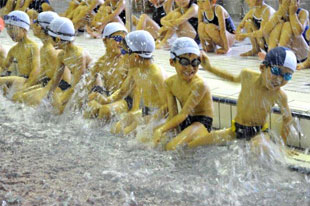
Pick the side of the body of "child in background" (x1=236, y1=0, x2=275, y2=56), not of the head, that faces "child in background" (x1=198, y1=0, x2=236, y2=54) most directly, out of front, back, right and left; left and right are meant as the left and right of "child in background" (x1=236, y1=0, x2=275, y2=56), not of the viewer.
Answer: right

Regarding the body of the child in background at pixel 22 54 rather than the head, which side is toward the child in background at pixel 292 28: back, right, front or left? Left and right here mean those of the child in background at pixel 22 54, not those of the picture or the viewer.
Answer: left

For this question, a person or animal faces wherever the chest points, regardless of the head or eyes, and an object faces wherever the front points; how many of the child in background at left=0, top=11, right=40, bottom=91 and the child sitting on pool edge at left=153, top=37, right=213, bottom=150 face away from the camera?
0

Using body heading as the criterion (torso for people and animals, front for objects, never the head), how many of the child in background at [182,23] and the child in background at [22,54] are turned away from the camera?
0

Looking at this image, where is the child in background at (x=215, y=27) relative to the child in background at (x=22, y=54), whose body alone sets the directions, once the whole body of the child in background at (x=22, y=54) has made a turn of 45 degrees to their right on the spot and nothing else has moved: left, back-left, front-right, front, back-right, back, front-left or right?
back

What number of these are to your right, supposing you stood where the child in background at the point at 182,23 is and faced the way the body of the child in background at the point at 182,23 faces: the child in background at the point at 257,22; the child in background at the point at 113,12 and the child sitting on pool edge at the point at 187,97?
1

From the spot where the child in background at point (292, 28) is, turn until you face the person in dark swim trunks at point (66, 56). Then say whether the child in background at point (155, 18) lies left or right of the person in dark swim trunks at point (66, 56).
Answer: right

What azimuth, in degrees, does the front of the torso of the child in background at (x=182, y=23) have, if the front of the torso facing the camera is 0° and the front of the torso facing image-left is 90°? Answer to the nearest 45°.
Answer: approximately 45°

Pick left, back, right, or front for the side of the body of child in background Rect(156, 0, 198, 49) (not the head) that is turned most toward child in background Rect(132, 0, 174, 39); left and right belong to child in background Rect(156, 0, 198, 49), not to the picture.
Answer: right

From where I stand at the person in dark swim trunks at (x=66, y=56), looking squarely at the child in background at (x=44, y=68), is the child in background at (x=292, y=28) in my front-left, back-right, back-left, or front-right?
back-right

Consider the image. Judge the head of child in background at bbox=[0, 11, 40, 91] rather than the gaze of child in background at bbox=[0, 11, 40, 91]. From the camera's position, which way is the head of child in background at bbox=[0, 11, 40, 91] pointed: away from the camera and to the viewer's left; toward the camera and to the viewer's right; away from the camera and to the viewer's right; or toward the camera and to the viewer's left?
toward the camera and to the viewer's left

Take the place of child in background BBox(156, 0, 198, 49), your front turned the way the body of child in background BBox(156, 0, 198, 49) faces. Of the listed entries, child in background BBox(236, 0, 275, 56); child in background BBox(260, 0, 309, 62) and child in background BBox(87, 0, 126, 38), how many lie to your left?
2

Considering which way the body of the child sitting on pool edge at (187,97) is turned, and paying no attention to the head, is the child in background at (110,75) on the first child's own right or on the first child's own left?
on the first child's own right

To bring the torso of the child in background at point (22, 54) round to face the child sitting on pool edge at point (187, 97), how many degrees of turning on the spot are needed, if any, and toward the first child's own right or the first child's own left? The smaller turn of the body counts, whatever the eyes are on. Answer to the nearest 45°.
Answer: approximately 90° to the first child's own left

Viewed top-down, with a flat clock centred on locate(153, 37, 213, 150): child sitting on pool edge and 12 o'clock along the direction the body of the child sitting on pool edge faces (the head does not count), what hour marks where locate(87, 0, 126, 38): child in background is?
The child in background is roughly at 4 o'clock from the child sitting on pool edge.
